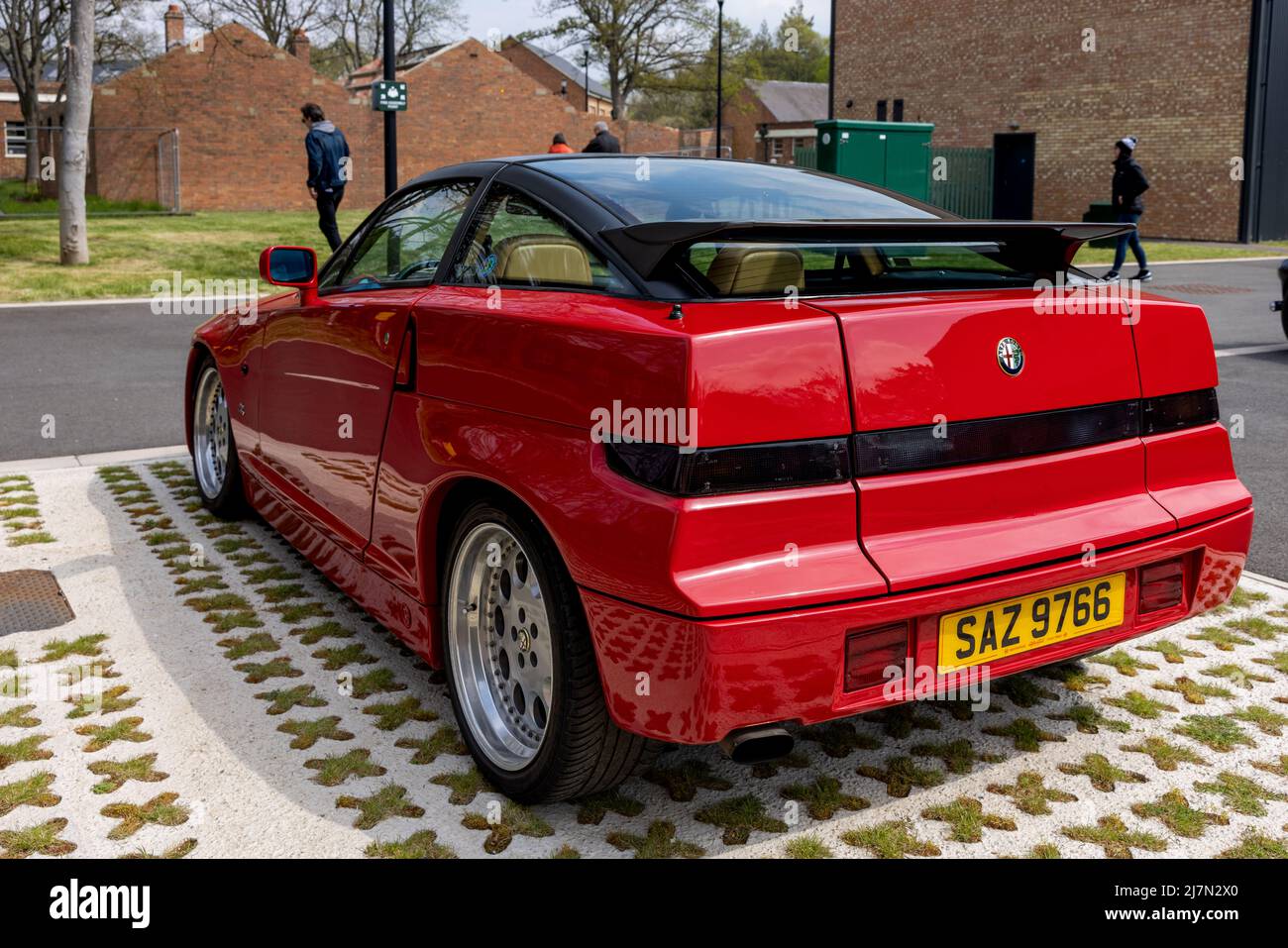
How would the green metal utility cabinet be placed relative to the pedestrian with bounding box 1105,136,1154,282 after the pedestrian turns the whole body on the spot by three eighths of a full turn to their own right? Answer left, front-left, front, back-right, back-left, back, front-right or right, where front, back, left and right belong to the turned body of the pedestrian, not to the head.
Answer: back-left

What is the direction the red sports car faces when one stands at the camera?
facing away from the viewer and to the left of the viewer

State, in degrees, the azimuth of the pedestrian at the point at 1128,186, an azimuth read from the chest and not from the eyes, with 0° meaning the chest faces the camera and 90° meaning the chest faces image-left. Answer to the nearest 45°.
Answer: approximately 90°

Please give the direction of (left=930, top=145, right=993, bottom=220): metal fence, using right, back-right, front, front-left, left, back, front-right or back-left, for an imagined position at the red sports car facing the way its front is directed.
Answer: front-right

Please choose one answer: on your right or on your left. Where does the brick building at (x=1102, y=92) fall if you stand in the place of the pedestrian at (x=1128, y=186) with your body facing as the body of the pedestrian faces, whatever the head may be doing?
on your right

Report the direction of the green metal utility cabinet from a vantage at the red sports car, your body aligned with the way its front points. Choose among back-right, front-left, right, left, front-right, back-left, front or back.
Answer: front-right

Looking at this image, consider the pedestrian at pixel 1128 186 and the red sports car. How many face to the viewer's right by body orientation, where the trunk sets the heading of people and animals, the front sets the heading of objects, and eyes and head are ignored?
0
